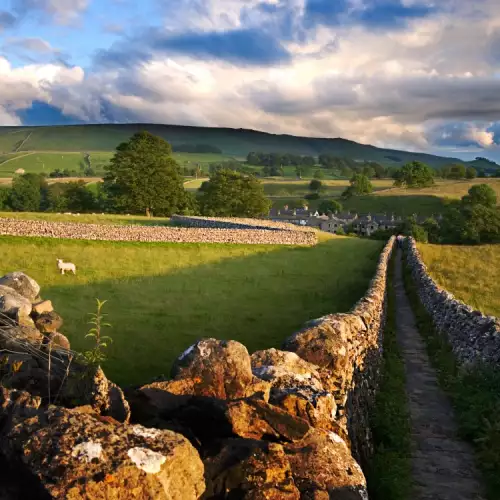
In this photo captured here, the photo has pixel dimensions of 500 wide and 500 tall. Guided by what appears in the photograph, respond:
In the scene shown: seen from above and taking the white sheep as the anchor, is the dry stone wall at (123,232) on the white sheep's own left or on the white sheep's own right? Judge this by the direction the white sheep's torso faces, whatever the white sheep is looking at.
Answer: on the white sheep's own right

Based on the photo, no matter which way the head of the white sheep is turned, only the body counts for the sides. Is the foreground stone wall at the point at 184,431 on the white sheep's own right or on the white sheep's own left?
on the white sheep's own left

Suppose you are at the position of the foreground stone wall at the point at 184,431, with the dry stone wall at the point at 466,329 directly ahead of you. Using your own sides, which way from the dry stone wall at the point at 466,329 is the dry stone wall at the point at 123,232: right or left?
left

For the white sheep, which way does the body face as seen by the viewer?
to the viewer's left

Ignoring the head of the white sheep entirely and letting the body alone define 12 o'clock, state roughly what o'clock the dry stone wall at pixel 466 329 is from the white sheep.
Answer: The dry stone wall is roughly at 8 o'clock from the white sheep.
